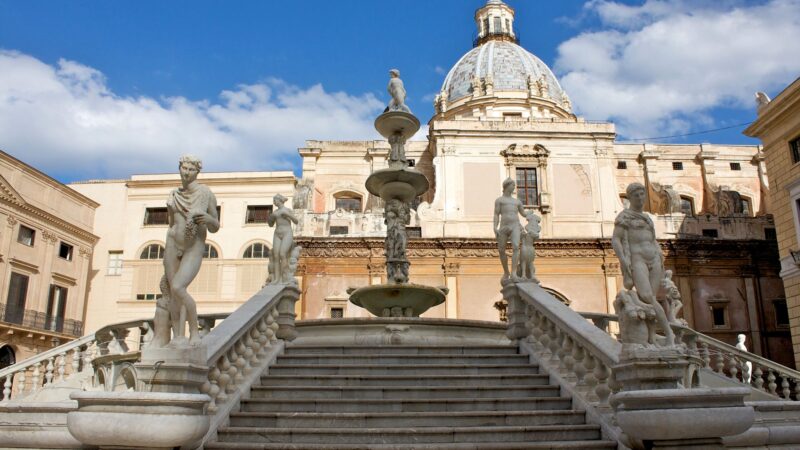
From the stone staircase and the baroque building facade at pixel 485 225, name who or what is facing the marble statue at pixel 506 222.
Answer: the baroque building facade

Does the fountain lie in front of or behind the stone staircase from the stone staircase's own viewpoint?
behind

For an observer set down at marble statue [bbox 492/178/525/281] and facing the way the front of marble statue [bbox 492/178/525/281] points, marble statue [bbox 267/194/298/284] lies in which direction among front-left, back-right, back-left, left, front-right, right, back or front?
right

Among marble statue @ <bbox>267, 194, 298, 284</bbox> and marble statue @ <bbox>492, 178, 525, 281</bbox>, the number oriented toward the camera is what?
2

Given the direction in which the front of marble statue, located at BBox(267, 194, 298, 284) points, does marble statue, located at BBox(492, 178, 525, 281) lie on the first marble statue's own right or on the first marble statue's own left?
on the first marble statue's own left

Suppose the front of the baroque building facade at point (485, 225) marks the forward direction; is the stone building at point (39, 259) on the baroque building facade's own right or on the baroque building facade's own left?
on the baroque building facade's own right

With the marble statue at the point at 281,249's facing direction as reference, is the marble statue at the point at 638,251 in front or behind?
in front

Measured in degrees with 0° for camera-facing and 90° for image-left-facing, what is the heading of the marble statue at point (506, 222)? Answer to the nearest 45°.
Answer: approximately 0°

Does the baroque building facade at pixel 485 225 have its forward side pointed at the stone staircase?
yes

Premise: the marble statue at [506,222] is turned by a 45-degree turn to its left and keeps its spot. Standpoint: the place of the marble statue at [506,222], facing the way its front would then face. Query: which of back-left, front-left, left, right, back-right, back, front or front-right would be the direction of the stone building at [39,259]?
back

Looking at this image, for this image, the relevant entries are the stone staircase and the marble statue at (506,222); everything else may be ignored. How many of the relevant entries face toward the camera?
2

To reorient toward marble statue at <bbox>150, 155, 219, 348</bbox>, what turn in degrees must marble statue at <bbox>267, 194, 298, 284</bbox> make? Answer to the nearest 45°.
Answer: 0° — it already faces it
